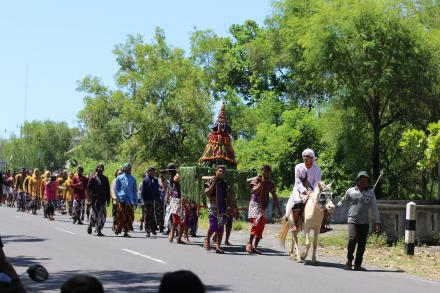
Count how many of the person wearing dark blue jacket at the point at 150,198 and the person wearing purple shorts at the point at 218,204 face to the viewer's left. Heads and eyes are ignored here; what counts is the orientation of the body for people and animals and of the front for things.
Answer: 0

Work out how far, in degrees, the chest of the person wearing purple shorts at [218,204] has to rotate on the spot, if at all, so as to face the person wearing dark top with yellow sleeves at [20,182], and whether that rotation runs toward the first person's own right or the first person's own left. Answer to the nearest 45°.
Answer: approximately 180°

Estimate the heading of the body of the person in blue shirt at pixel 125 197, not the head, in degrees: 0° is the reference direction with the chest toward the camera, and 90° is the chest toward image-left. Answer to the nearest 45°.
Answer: approximately 315°

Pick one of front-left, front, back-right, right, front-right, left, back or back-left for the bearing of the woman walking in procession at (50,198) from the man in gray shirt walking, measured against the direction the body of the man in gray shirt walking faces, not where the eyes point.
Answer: back-right

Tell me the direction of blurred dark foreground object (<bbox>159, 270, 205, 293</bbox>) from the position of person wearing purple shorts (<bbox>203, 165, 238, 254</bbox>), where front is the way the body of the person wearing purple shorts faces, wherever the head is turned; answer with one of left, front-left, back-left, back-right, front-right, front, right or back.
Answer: front-right

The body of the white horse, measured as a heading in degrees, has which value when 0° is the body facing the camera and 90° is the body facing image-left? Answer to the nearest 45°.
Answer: approximately 315°
